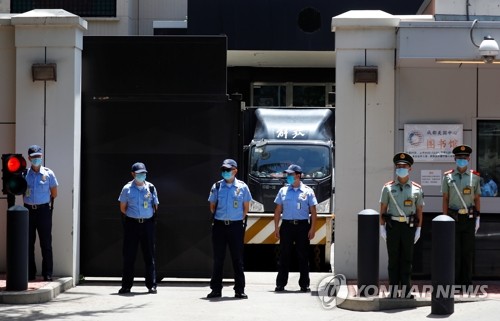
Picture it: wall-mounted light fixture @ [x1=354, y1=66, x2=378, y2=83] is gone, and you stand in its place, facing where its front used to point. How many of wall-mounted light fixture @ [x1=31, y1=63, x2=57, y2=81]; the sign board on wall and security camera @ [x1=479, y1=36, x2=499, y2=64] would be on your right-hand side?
1

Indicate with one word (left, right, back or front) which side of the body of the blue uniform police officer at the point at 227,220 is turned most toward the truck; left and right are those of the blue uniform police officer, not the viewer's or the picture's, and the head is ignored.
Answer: back

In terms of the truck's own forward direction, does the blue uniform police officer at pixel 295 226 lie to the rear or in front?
in front

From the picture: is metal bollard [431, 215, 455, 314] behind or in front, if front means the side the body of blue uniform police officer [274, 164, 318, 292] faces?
in front

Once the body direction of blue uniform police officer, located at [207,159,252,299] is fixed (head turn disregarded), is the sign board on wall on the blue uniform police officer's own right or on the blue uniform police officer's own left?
on the blue uniform police officer's own left

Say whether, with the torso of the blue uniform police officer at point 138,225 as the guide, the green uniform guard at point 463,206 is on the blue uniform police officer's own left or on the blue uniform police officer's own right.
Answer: on the blue uniform police officer's own left

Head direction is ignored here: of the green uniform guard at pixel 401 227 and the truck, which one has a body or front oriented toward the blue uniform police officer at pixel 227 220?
the truck

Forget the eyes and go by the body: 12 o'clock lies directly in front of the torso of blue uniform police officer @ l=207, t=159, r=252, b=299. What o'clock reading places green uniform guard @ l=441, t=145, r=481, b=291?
The green uniform guard is roughly at 9 o'clock from the blue uniform police officer.

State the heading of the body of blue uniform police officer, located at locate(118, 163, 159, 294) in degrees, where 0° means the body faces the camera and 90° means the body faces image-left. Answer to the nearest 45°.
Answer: approximately 0°
